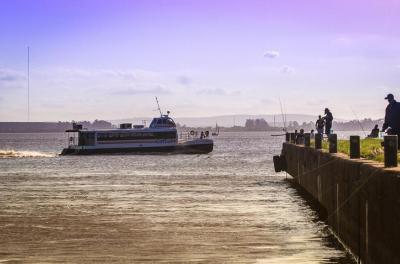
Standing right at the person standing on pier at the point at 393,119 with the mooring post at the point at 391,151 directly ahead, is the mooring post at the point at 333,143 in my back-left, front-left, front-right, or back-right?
back-right

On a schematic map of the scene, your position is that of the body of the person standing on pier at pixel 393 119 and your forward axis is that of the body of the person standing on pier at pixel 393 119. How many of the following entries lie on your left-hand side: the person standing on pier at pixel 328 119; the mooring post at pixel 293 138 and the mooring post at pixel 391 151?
1

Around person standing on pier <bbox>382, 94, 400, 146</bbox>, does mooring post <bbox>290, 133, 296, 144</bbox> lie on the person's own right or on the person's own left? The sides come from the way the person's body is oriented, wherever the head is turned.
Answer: on the person's own right

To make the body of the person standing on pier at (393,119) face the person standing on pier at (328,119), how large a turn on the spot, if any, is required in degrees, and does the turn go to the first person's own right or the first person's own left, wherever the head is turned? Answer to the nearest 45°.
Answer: approximately 90° to the first person's own right

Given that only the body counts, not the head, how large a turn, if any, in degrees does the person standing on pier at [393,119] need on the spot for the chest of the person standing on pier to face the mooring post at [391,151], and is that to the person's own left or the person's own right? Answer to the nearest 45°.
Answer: approximately 90° to the person's own left

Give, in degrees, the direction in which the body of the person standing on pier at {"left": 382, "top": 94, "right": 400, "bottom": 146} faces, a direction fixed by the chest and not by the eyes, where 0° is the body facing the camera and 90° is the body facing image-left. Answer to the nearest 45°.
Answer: approximately 90°
